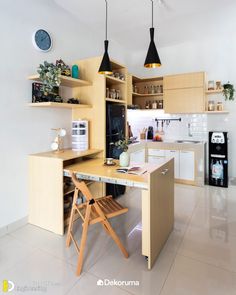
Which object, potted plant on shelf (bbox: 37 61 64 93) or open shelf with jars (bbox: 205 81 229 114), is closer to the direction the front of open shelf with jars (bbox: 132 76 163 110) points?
the potted plant on shelf

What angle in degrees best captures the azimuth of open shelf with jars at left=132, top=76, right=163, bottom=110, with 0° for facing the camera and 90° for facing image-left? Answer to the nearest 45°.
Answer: approximately 0°

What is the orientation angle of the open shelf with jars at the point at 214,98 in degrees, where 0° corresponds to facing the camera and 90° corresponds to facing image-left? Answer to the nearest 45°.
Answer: approximately 0°
